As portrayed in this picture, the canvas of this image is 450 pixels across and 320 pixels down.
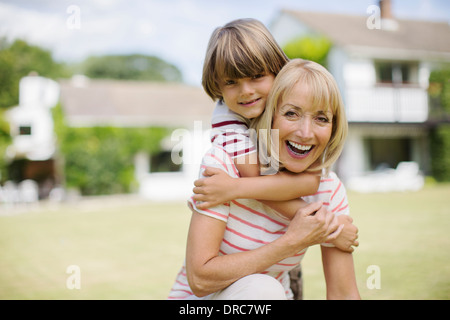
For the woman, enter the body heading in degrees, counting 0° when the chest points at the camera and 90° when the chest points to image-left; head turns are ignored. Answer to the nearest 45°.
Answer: approximately 315°

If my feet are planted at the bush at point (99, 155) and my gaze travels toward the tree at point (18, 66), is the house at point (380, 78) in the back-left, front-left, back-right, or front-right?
back-right

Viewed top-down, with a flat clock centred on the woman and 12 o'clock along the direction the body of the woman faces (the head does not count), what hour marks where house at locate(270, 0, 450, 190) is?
The house is roughly at 8 o'clock from the woman.

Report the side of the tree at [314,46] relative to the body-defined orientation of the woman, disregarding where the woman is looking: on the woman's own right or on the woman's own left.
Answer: on the woman's own left

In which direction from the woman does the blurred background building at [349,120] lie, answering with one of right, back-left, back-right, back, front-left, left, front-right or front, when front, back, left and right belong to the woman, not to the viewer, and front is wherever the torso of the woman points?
back-left

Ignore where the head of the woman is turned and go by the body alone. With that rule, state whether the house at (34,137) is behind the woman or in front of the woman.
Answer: behind
